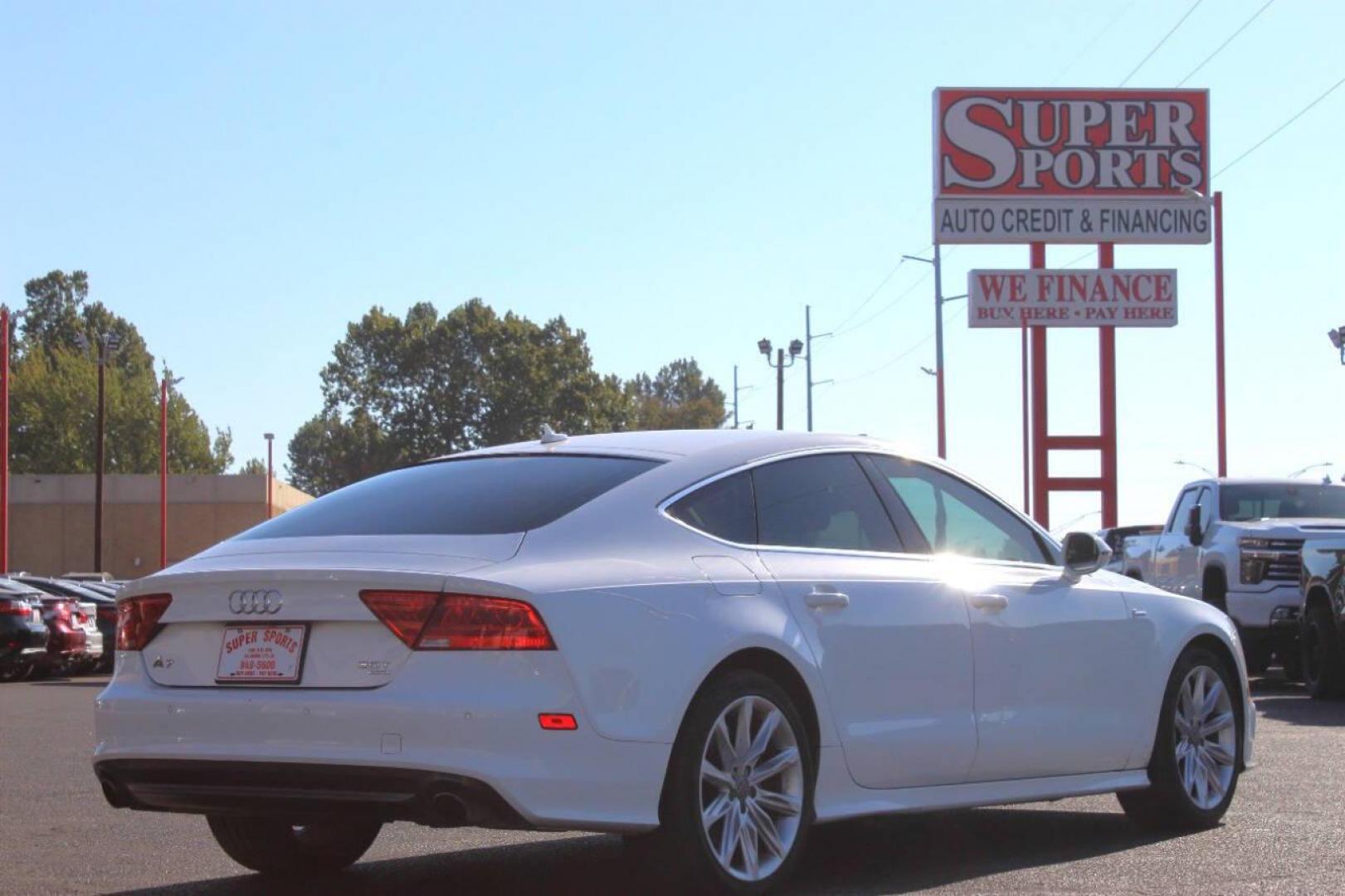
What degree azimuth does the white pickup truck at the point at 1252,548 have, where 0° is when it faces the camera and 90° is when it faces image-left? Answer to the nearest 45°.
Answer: approximately 315°

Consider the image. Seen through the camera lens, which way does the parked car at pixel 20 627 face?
facing away from the viewer and to the left of the viewer

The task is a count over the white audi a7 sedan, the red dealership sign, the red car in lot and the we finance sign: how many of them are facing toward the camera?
2

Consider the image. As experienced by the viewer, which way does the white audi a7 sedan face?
facing away from the viewer and to the right of the viewer

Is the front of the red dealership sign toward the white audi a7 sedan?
yes

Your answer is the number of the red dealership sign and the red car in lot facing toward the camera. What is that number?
1

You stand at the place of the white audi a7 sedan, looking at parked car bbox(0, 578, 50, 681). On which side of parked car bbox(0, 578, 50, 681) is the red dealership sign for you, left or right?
right

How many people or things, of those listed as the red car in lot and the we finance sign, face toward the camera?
1

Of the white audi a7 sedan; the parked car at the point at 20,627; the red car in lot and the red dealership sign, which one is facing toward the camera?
the red dealership sign

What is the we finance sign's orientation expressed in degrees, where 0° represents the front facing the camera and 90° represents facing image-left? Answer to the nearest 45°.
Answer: approximately 0°

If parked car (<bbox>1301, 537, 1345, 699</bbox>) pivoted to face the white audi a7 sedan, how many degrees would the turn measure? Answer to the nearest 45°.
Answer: approximately 45° to its right
